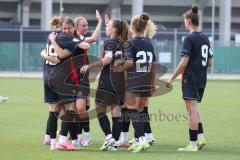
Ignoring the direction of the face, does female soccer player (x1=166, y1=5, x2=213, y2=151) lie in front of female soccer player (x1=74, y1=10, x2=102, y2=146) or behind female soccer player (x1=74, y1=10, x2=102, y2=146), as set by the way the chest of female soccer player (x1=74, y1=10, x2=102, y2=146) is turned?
in front

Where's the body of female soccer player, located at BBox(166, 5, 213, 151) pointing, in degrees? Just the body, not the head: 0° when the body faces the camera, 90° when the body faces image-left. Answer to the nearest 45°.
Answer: approximately 135°

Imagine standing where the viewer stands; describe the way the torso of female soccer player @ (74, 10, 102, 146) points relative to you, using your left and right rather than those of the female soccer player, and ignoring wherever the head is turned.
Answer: facing the viewer and to the right of the viewer

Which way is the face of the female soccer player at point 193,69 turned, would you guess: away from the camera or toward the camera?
away from the camera

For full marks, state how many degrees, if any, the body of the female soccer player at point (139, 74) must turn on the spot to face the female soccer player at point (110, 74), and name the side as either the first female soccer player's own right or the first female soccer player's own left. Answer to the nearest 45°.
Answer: approximately 45° to the first female soccer player's own left

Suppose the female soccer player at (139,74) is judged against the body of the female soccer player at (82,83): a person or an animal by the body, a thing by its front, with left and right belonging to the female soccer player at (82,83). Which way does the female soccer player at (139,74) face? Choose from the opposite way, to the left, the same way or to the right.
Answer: the opposite way

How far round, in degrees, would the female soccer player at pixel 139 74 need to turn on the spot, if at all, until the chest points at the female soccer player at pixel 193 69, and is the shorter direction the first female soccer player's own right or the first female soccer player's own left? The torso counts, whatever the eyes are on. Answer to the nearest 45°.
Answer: approximately 135° to the first female soccer player's own right

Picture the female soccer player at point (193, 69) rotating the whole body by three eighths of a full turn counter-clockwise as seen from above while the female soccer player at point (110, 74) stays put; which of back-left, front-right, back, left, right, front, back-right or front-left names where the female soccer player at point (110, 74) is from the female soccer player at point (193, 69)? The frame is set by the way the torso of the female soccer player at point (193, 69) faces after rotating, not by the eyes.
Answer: right

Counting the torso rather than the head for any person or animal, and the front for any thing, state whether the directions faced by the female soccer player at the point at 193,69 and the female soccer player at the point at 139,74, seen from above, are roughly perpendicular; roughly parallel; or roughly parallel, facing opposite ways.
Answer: roughly parallel

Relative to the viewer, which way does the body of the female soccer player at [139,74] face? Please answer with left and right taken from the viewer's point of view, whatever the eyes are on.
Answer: facing away from the viewer and to the left of the viewer

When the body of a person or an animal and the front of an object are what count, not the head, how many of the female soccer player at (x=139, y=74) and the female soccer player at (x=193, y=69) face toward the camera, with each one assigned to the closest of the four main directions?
0
